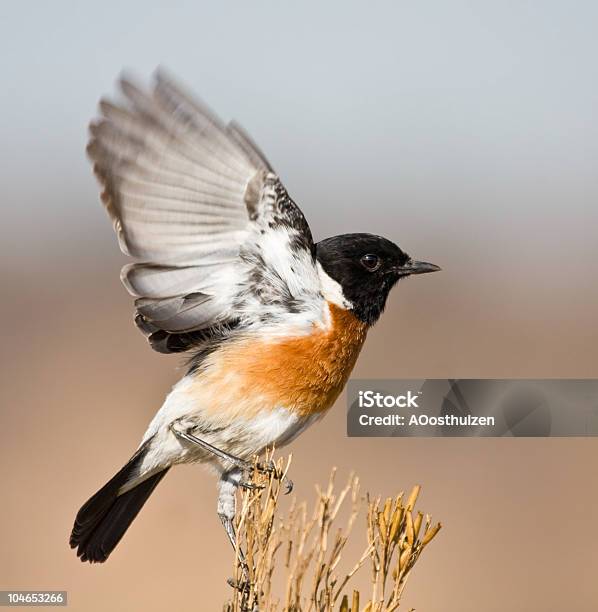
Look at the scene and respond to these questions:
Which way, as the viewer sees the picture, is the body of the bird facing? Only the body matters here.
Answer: to the viewer's right

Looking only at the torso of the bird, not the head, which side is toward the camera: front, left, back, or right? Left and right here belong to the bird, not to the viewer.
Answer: right
